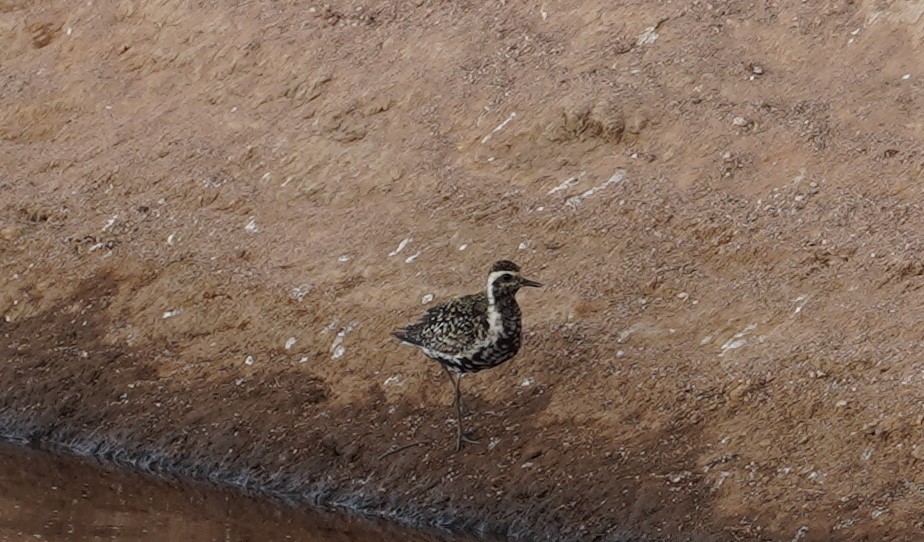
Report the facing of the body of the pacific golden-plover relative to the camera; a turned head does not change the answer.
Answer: to the viewer's right
